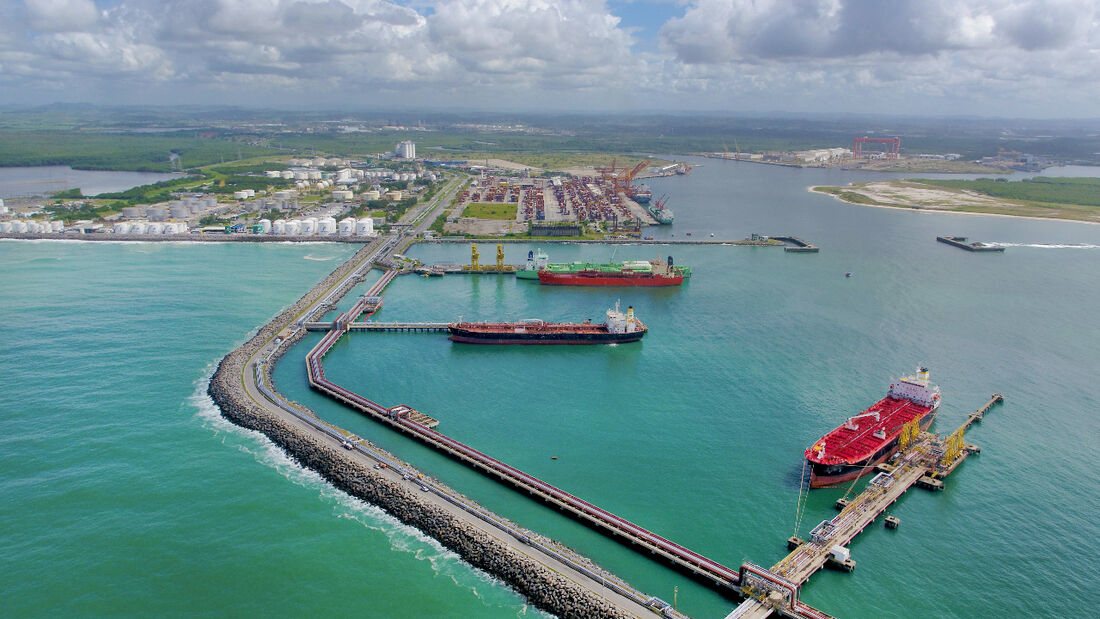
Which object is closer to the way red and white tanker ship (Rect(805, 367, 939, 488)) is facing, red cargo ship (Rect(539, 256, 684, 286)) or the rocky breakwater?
the rocky breakwater

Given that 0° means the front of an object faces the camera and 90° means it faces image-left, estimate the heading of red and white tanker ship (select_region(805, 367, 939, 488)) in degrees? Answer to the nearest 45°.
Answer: approximately 45°

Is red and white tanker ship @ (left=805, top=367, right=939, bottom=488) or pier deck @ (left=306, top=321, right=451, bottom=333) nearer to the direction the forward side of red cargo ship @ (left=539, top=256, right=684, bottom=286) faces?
the pier deck

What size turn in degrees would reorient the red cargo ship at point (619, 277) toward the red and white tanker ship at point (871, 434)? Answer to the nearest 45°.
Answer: approximately 90° to its left

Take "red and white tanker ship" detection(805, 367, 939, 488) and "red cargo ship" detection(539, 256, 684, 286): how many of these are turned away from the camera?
0

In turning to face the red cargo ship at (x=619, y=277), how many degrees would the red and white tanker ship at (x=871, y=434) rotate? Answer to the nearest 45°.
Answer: approximately 90° to its right

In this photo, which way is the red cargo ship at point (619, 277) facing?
to the viewer's left
